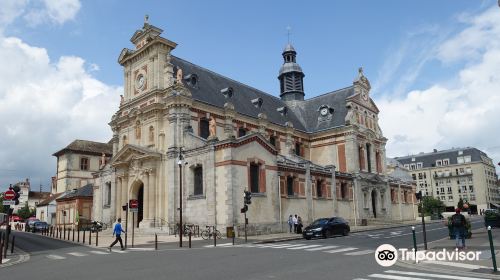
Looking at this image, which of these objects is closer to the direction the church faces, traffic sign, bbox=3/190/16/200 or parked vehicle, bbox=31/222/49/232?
the traffic sign

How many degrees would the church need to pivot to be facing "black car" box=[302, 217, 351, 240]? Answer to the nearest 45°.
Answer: approximately 90° to its left
